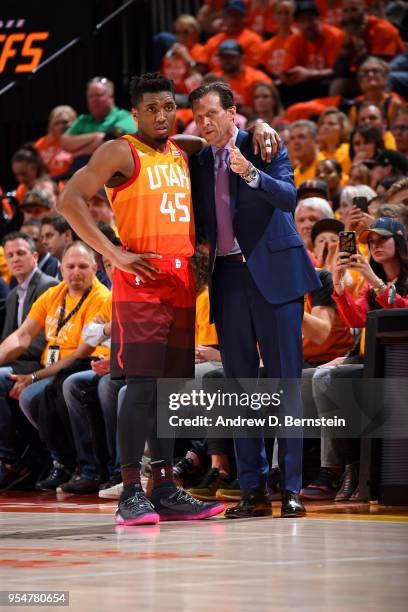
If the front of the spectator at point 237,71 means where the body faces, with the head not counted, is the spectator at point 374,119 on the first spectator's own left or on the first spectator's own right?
on the first spectator's own left

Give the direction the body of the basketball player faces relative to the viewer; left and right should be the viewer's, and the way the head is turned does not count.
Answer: facing the viewer and to the right of the viewer

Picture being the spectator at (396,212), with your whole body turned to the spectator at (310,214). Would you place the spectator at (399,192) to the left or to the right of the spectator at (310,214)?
right

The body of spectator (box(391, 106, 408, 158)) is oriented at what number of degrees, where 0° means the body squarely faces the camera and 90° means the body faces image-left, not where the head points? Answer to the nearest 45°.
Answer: approximately 45°

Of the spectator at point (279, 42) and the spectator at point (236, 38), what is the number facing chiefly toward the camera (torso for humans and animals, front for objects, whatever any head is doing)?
2

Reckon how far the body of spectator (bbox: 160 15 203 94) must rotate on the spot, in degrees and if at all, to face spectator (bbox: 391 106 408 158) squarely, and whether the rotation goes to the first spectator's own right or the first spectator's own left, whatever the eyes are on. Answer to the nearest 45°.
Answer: approximately 90° to the first spectator's own left

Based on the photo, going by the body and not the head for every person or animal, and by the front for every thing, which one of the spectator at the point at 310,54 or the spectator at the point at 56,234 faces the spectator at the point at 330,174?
the spectator at the point at 310,54

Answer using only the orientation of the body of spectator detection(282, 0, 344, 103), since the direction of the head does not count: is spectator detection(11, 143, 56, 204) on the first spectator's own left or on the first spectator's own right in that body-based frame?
on the first spectator's own right
